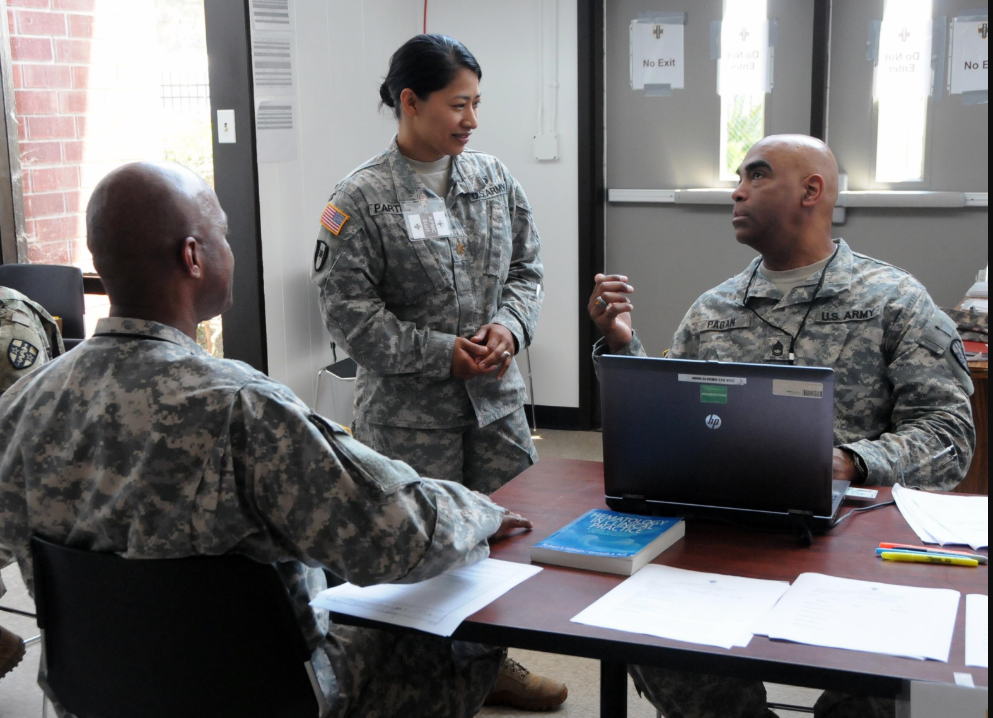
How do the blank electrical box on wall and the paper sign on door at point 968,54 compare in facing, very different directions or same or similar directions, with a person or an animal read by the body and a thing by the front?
same or similar directions

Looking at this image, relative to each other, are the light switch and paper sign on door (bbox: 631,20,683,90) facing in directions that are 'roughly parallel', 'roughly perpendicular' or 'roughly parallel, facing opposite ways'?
roughly parallel

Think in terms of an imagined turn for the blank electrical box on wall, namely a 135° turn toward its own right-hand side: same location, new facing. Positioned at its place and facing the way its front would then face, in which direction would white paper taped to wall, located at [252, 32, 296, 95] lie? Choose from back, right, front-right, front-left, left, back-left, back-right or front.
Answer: left

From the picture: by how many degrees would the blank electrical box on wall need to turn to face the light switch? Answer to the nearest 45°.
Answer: approximately 45° to its right

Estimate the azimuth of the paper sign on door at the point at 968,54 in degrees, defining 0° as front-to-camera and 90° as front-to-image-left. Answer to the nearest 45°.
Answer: approximately 0°

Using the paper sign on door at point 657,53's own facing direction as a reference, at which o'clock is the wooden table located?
The wooden table is roughly at 12 o'clock from the paper sign on door.

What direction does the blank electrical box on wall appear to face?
toward the camera

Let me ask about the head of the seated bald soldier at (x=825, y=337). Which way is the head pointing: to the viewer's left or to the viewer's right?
to the viewer's left

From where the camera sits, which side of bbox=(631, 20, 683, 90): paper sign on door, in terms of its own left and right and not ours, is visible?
front

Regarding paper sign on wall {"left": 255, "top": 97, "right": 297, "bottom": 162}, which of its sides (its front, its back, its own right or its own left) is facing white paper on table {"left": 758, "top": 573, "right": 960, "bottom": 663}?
front

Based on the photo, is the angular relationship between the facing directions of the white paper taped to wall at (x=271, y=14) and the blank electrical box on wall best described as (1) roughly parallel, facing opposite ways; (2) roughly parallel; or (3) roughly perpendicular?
roughly parallel

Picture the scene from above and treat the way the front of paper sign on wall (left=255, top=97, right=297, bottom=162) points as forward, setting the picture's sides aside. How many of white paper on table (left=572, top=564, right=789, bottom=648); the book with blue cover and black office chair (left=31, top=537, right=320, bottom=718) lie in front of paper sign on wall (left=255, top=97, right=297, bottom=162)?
3

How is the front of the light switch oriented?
toward the camera

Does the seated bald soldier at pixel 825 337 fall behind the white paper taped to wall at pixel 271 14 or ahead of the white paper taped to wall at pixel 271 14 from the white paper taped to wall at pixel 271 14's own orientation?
ahead

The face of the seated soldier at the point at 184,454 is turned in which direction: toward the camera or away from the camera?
away from the camera

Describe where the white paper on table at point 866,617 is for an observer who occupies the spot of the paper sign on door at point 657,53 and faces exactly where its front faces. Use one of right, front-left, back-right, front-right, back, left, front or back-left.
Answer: front

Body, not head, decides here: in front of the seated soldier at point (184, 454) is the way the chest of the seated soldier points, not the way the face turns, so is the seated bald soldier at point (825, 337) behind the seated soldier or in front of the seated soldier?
in front

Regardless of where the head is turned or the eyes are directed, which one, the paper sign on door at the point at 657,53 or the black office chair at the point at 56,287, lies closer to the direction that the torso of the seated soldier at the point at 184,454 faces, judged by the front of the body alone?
the paper sign on door
